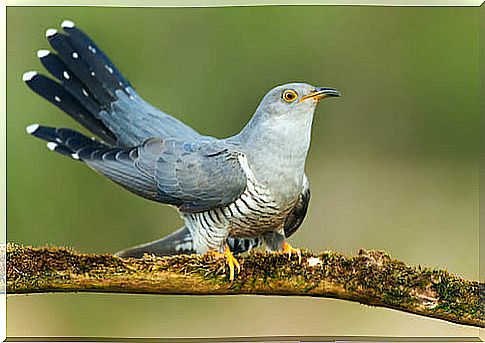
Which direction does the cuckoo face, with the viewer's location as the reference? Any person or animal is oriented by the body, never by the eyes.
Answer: facing the viewer and to the right of the viewer
